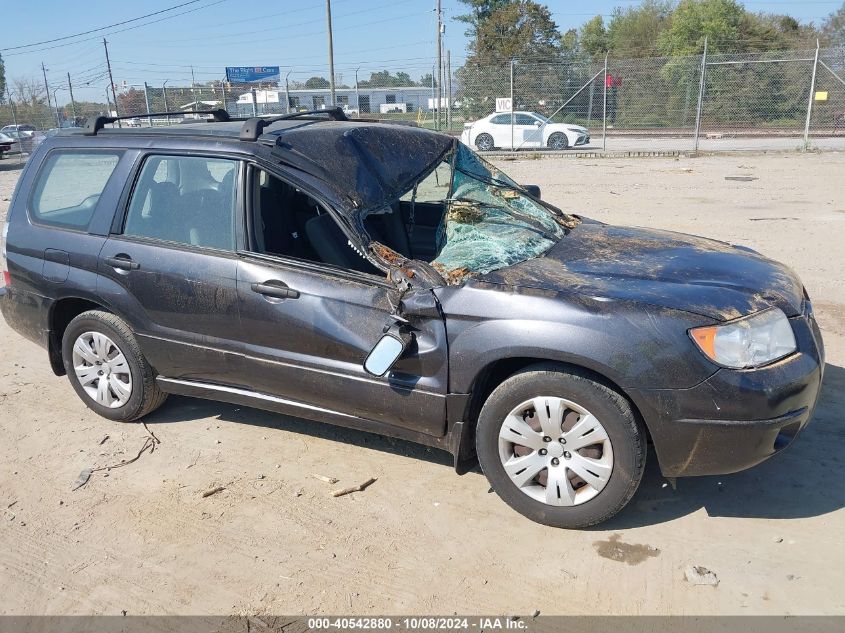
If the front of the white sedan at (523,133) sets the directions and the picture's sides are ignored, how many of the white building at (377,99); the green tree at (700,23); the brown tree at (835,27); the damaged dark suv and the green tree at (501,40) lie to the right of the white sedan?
1

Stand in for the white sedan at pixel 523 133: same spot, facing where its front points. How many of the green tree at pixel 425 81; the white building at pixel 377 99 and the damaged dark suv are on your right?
1

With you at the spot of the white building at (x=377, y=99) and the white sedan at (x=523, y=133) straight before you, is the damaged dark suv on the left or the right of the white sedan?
right

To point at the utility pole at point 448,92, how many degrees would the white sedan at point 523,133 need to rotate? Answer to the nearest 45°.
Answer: approximately 180°

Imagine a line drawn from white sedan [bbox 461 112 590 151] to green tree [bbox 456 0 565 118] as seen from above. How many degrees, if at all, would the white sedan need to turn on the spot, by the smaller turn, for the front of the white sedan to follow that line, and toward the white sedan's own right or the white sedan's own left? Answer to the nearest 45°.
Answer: approximately 90° to the white sedan's own left

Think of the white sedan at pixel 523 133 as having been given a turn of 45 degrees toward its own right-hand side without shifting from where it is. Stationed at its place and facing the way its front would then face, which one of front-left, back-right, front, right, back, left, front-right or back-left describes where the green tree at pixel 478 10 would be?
back-left

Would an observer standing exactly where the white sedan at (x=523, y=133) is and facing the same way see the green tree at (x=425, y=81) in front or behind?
behind

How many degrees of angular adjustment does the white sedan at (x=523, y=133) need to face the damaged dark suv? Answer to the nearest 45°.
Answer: approximately 90° to its right

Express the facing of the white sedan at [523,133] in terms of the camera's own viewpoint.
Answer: facing to the right of the viewer

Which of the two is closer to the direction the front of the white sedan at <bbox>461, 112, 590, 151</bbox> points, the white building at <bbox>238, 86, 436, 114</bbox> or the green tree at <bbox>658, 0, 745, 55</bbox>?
the green tree

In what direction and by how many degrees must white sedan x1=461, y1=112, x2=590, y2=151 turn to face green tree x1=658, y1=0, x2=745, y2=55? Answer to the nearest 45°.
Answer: approximately 45° to its left

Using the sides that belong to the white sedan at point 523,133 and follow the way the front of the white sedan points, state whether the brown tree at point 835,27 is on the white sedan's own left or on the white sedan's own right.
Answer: on the white sedan's own left
